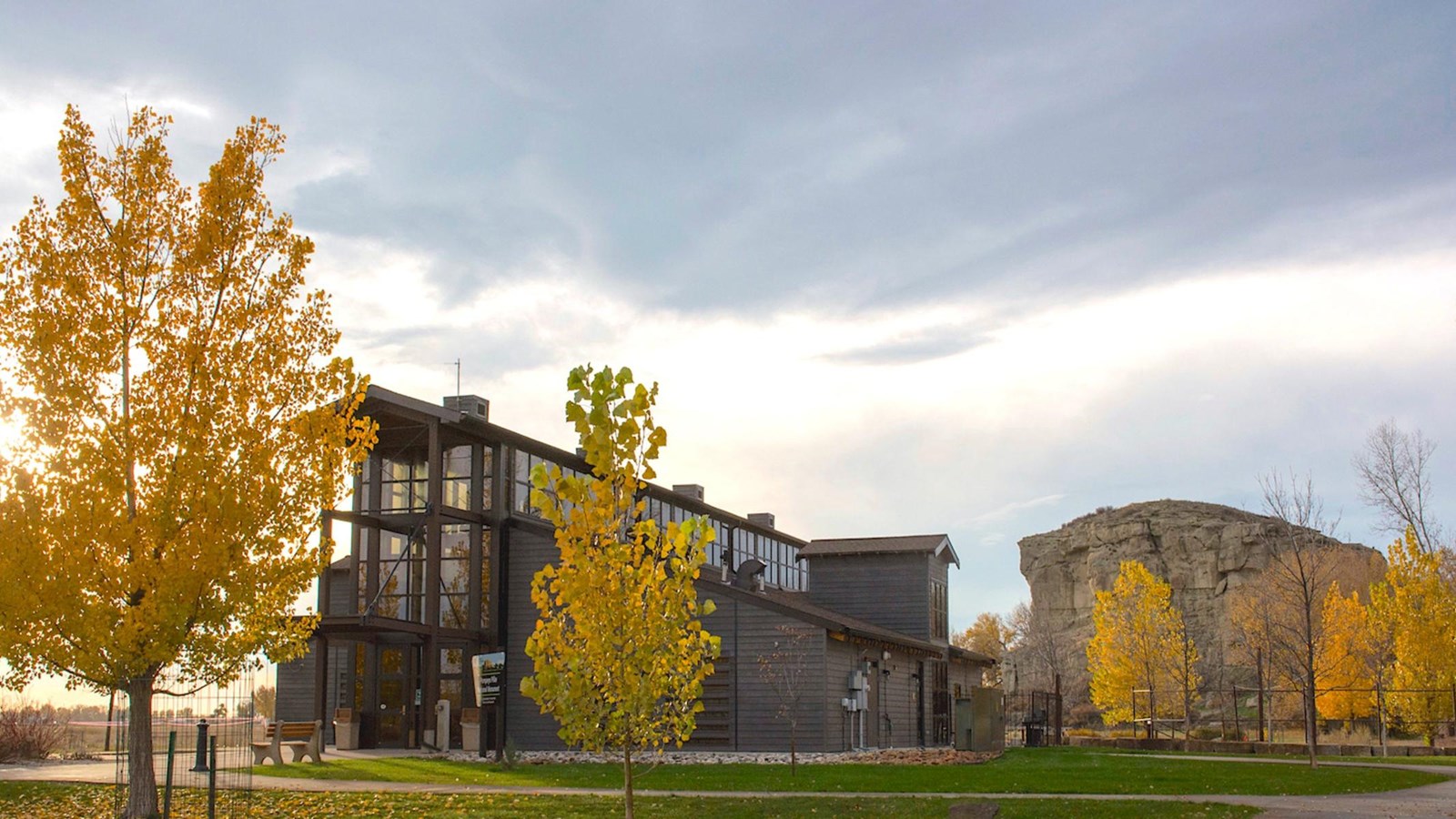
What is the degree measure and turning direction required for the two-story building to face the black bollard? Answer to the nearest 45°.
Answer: approximately 45° to its left

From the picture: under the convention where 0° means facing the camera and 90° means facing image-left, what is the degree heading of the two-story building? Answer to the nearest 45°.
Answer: approximately 45°

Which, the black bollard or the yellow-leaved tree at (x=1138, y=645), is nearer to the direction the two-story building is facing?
the black bollard

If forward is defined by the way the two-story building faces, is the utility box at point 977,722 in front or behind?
behind

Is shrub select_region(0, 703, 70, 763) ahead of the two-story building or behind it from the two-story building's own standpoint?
ahead

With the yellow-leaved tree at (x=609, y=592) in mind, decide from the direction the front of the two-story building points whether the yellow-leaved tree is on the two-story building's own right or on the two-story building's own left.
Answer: on the two-story building's own left

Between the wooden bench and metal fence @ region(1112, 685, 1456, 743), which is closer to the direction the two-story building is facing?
the wooden bench

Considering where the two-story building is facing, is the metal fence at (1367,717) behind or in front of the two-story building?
behind

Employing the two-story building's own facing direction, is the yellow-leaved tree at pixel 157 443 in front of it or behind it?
in front
